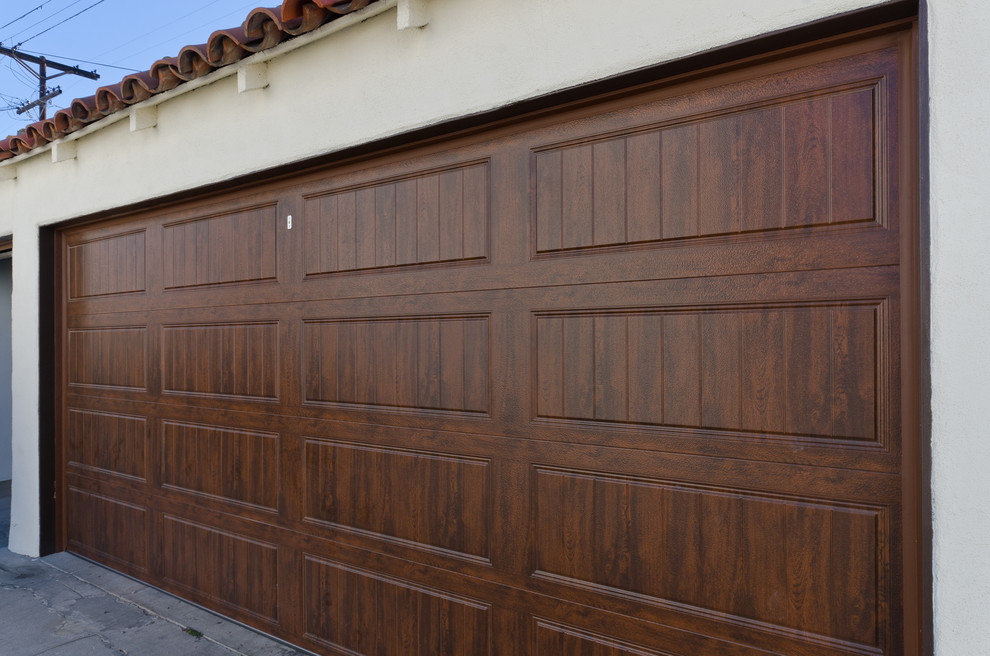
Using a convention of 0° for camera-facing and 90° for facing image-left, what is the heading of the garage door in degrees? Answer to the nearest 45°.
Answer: approximately 45°

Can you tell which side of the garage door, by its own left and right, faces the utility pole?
right
